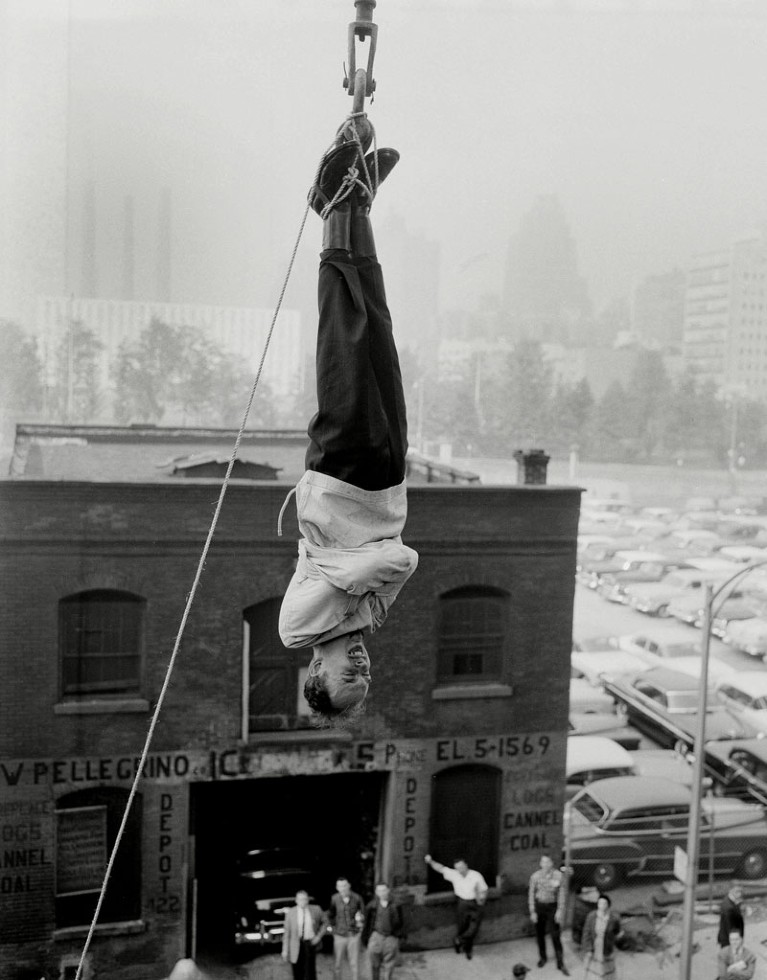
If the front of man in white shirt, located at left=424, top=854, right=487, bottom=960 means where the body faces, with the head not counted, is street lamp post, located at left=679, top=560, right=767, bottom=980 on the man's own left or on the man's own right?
on the man's own left

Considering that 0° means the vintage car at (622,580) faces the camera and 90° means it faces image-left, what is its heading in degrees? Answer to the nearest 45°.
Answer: approximately 45°

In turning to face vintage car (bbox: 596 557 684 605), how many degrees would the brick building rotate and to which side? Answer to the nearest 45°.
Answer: approximately 135° to its left

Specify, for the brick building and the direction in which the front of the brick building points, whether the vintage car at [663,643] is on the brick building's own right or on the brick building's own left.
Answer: on the brick building's own left

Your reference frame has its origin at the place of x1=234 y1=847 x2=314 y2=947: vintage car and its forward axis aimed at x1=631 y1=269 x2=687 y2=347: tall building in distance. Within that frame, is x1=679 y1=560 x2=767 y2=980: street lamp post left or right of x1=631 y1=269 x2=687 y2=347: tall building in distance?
right

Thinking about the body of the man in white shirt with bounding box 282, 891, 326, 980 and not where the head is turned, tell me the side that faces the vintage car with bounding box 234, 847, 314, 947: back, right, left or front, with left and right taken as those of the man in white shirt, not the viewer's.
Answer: back

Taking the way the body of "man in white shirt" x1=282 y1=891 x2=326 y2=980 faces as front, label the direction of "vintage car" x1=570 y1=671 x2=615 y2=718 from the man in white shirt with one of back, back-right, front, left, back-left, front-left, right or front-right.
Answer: back-left

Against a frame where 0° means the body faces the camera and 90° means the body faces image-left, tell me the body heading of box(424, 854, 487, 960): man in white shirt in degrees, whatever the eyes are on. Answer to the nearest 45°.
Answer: approximately 0°

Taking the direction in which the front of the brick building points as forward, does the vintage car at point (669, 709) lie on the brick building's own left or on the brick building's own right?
on the brick building's own left

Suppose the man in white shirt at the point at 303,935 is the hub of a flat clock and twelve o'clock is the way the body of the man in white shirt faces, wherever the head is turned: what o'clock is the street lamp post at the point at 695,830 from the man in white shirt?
The street lamp post is roughly at 9 o'clock from the man in white shirt.

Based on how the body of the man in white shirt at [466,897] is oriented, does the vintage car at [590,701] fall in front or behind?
behind
